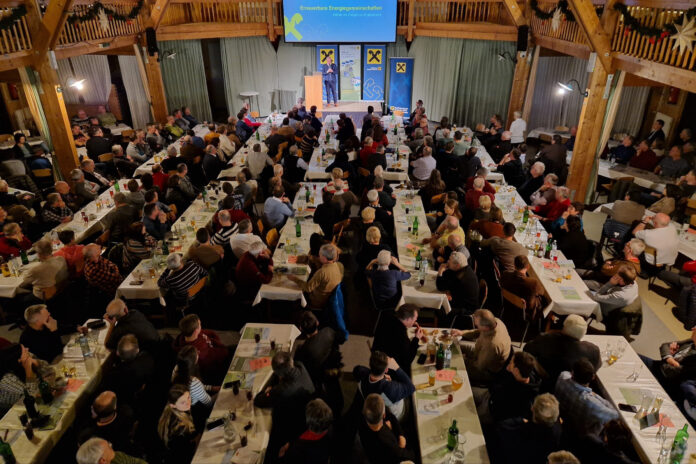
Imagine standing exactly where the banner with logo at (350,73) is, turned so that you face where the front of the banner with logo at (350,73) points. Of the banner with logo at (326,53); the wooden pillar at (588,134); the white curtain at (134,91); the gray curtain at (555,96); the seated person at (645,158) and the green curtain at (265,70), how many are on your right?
3

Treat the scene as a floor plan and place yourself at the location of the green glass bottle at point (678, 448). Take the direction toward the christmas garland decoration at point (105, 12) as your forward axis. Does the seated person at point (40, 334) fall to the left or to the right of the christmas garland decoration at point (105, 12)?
left

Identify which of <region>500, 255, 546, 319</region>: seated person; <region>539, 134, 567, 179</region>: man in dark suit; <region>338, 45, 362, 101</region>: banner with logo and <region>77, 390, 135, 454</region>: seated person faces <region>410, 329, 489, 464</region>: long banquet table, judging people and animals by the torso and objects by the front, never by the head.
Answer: the banner with logo

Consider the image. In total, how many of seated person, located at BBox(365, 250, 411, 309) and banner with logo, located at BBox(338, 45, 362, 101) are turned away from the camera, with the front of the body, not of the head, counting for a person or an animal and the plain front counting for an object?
1

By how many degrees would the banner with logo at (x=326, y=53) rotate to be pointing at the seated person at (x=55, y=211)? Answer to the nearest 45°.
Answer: approximately 45° to its right

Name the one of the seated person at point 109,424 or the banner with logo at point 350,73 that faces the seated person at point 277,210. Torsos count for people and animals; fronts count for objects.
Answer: the banner with logo

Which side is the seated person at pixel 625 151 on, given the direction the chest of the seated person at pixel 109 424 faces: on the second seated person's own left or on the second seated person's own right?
on the second seated person's own right

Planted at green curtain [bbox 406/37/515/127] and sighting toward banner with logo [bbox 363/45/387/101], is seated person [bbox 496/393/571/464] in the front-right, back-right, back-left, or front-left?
back-left

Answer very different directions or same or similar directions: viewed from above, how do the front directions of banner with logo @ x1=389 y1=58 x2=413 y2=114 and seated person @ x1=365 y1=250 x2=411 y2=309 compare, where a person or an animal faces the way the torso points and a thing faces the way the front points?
very different directions

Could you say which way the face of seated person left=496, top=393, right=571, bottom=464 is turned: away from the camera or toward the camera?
away from the camera

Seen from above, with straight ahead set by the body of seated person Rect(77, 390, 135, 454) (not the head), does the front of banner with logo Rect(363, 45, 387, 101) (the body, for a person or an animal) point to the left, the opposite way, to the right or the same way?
the opposite way

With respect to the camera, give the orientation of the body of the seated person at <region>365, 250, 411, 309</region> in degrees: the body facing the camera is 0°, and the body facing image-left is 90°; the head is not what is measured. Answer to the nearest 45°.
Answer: approximately 180°
